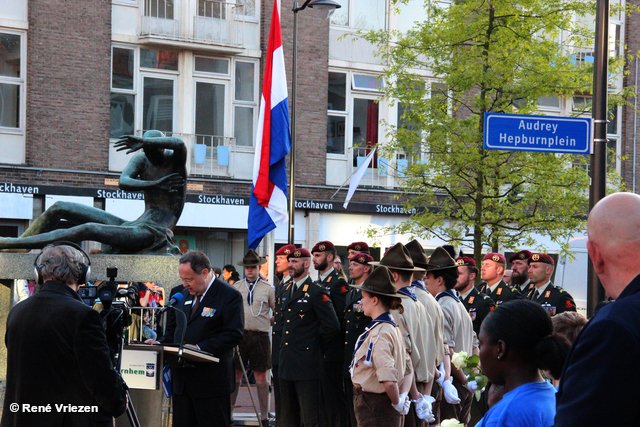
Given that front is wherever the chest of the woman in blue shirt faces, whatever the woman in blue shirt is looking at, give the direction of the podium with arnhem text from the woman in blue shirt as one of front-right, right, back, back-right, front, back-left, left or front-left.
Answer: front

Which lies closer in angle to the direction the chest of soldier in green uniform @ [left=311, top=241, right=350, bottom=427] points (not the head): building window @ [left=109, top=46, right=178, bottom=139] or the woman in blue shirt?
the woman in blue shirt

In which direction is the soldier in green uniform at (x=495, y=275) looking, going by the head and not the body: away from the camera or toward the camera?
toward the camera

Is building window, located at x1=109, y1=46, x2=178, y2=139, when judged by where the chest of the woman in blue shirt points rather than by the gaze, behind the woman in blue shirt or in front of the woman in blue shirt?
in front

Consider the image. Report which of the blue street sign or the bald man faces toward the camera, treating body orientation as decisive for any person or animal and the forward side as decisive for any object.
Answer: the blue street sign

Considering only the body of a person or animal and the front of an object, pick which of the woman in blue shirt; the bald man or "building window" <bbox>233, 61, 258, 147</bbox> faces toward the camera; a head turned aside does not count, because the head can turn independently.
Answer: the building window

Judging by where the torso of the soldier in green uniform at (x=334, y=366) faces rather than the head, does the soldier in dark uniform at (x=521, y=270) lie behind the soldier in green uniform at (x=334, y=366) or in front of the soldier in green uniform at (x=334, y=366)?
behind

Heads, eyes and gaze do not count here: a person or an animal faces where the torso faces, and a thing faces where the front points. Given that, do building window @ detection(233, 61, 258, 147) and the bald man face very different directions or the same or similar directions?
very different directions

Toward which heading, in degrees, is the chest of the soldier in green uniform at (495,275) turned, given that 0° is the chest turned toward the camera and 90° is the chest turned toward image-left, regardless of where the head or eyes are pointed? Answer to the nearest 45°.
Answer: approximately 45°

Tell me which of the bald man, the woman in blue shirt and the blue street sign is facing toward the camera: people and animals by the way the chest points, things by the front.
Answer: the blue street sign

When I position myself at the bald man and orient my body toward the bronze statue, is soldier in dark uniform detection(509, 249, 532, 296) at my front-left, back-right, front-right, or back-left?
front-right

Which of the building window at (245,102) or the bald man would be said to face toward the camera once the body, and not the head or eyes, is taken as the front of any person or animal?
the building window

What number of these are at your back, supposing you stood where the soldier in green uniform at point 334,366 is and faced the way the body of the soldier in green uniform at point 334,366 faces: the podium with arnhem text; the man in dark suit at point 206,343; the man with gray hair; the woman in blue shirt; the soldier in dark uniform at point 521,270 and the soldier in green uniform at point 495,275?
2

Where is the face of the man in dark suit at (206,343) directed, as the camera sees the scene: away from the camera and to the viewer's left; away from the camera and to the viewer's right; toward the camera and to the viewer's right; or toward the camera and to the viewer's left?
toward the camera and to the viewer's left

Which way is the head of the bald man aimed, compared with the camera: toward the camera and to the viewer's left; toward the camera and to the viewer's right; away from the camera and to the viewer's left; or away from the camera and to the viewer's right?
away from the camera and to the viewer's left

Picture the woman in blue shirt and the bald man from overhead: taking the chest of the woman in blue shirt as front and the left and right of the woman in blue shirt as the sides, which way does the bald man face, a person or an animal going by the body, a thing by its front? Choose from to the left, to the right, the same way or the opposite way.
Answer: the same way

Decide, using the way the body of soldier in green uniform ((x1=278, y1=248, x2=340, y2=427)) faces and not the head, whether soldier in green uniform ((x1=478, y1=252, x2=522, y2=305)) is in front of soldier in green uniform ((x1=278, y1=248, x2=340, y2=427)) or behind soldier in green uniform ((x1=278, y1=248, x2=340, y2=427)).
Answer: behind

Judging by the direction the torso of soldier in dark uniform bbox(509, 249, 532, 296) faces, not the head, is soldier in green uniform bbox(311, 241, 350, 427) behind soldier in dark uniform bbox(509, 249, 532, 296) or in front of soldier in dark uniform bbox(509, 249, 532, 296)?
in front
